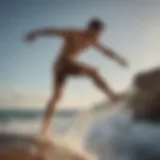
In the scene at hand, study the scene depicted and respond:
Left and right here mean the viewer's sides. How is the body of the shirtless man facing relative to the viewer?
facing away from the viewer and to the right of the viewer
